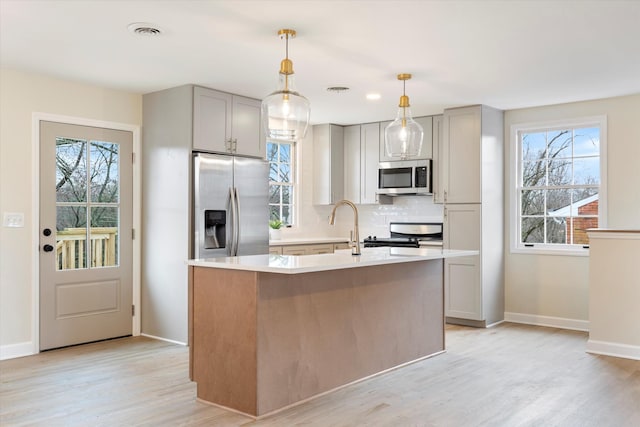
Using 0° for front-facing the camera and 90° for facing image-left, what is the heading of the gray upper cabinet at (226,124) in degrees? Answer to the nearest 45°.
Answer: approximately 315°

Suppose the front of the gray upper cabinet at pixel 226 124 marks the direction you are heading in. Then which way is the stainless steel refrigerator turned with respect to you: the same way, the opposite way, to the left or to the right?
the same way

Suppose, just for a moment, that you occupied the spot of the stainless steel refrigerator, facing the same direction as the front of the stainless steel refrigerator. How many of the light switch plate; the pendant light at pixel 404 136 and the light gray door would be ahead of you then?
1

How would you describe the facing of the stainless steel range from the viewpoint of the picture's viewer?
facing the viewer and to the left of the viewer

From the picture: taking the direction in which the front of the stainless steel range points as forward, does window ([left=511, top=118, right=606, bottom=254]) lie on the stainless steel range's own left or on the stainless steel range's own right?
on the stainless steel range's own left

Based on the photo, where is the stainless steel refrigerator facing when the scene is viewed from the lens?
facing the viewer and to the right of the viewer

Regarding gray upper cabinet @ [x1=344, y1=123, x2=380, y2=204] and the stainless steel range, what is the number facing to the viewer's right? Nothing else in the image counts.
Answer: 0

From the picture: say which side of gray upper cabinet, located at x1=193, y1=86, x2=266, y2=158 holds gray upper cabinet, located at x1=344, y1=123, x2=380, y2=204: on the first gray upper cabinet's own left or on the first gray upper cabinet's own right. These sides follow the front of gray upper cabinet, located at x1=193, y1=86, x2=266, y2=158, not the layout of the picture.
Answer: on the first gray upper cabinet's own left

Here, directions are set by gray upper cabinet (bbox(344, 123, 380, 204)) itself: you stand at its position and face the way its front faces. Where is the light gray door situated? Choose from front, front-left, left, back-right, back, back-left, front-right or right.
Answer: front

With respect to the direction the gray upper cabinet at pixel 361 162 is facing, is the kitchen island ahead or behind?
ahead

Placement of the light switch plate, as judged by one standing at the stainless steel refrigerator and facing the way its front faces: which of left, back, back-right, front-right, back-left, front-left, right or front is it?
back-right

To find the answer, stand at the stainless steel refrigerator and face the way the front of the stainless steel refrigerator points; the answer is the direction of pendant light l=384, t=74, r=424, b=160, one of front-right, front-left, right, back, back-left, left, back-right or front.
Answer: front

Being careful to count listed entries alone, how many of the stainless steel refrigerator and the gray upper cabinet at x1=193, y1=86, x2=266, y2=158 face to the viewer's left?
0

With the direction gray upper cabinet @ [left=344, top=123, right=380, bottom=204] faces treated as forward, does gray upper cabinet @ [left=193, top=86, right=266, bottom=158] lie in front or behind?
in front

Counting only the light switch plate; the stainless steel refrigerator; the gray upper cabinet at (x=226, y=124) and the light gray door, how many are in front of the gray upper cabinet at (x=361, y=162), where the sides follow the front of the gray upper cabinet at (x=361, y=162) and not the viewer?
4

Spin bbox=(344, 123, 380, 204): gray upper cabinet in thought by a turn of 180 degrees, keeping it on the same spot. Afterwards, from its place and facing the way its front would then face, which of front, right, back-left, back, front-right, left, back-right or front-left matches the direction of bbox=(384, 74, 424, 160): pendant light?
back-right
